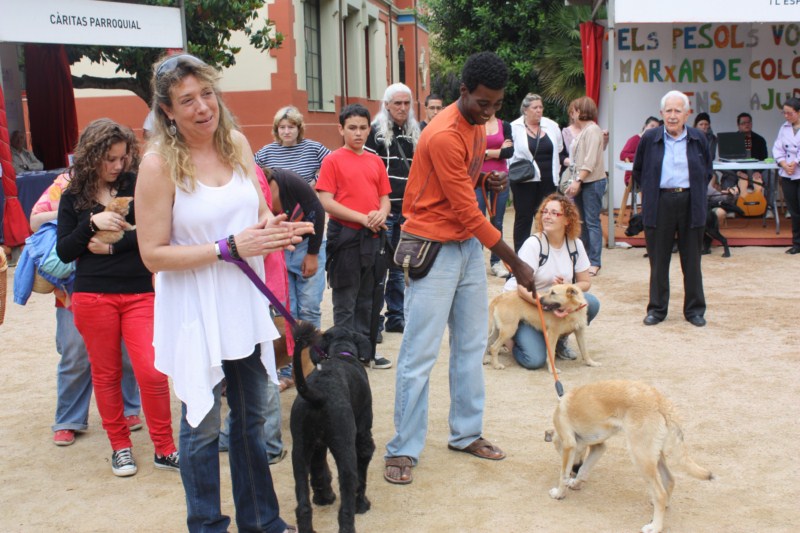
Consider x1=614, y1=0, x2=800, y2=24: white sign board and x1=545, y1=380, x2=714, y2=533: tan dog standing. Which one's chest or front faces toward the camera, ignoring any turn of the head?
the white sign board

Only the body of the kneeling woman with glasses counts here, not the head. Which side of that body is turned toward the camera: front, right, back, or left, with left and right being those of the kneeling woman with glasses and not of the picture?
front

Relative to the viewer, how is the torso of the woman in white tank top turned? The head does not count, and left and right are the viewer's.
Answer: facing the viewer and to the right of the viewer

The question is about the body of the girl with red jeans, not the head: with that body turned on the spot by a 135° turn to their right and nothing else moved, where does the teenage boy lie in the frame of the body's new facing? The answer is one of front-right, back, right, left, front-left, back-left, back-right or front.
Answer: back-right

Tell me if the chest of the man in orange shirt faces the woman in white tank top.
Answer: no

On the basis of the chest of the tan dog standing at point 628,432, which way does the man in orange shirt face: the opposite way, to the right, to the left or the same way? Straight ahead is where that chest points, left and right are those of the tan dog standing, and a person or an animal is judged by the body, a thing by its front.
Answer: the opposite way

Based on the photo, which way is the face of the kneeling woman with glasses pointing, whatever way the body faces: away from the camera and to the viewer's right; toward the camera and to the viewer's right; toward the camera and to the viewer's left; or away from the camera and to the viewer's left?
toward the camera and to the viewer's left

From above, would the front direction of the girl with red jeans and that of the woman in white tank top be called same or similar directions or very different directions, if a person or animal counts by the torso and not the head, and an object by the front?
same or similar directions

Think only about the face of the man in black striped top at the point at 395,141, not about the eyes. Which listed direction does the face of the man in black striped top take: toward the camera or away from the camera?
toward the camera

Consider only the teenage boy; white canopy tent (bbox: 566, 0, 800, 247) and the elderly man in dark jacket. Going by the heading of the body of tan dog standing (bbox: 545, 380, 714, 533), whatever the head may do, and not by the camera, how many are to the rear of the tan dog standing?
0

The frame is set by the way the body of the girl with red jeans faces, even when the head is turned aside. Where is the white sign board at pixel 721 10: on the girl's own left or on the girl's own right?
on the girl's own left

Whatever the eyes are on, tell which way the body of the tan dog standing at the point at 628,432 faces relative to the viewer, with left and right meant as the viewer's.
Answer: facing away from the viewer and to the left of the viewer

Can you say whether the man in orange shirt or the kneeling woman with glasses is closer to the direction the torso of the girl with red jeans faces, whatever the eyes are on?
the man in orange shirt

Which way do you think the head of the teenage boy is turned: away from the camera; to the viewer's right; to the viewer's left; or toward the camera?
toward the camera

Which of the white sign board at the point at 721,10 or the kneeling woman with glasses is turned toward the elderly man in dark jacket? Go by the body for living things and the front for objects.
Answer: the white sign board

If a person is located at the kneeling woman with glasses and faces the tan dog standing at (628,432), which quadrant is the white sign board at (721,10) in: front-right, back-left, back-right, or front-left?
back-left

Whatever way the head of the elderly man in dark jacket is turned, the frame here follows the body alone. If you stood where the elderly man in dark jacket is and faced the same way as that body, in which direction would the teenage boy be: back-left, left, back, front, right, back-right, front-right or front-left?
front-right

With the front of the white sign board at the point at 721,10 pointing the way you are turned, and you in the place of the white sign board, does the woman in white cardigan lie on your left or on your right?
on your right
